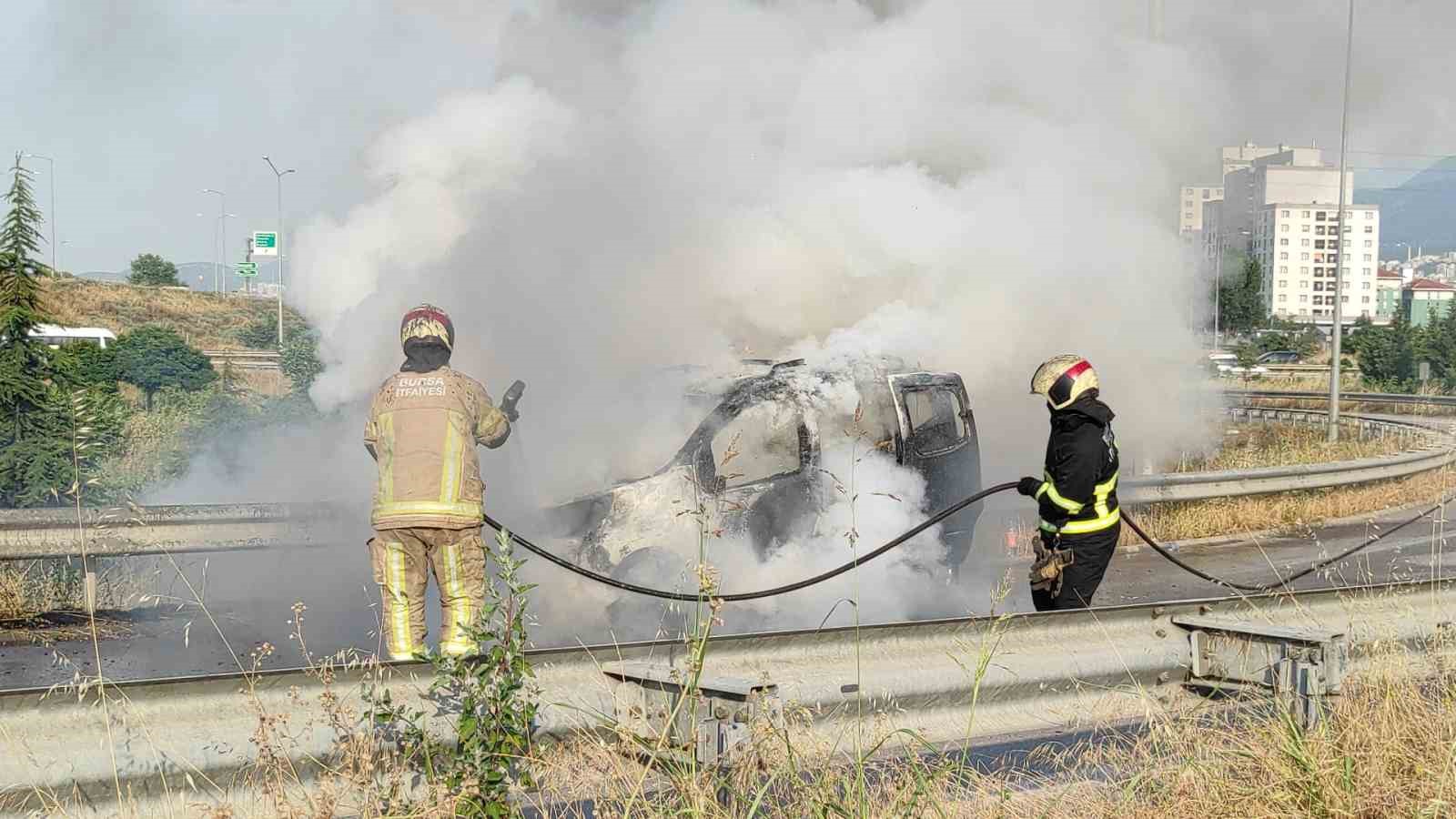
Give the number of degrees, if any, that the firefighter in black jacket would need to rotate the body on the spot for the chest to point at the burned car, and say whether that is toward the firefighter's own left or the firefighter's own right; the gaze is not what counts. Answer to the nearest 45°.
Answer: approximately 45° to the firefighter's own right

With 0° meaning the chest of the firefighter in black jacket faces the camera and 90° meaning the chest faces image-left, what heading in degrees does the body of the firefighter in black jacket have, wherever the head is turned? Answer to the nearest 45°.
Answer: approximately 90°

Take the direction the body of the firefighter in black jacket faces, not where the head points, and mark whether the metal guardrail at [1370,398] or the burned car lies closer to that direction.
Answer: the burned car

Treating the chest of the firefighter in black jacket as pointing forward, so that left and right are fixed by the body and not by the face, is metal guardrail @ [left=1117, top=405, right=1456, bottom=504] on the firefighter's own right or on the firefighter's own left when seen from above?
on the firefighter's own right

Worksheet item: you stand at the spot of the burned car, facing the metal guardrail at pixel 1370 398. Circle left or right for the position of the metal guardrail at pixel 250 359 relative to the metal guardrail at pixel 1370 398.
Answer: left

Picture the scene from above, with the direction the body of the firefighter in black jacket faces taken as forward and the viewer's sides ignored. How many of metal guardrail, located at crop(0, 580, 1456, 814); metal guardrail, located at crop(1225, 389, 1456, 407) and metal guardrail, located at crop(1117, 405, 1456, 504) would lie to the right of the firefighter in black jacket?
2

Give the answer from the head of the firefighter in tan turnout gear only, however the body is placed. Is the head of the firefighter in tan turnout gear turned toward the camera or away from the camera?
away from the camera

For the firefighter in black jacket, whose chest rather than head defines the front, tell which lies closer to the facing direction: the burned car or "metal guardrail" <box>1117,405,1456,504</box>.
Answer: the burned car

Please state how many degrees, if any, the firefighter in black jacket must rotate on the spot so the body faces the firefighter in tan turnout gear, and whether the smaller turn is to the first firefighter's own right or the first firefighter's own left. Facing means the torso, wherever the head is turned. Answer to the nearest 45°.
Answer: approximately 45° to the first firefighter's own left

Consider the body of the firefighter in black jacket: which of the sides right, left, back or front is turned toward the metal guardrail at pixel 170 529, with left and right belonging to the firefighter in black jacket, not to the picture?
front
